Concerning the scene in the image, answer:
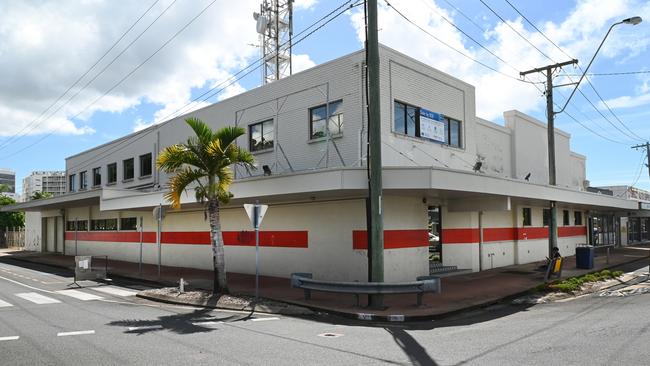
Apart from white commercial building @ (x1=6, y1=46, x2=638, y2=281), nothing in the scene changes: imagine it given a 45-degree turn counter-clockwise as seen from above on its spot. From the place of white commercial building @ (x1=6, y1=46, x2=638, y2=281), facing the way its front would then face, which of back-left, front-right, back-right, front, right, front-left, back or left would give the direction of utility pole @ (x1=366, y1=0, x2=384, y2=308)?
right

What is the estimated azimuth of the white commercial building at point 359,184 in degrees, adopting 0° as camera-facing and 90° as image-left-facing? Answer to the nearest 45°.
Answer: approximately 315°

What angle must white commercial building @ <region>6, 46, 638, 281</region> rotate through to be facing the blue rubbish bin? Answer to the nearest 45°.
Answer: approximately 45° to its left
